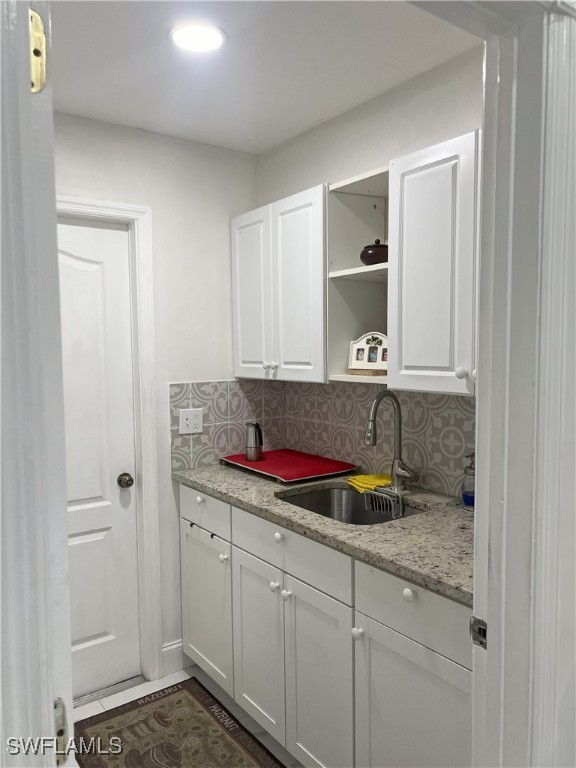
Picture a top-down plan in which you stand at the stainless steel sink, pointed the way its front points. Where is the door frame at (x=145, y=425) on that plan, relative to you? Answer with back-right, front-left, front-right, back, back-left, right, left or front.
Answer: front-right

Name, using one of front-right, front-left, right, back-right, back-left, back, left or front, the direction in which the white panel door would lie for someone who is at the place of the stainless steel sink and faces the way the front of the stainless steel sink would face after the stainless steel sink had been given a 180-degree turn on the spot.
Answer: back-left

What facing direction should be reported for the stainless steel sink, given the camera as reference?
facing the viewer and to the left of the viewer

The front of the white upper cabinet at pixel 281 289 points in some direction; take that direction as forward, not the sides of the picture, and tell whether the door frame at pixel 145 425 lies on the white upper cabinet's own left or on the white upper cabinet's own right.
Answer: on the white upper cabinet's own right

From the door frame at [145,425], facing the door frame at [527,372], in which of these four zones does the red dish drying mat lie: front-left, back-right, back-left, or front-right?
front-left

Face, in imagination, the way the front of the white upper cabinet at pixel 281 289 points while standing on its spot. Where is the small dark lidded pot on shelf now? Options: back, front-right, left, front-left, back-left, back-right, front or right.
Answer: left

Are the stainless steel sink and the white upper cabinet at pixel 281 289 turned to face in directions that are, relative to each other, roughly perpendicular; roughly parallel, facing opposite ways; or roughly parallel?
roughly parallel

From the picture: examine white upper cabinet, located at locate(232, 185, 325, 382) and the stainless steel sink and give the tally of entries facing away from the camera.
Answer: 0

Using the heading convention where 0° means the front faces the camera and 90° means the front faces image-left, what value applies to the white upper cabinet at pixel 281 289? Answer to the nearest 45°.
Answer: approximately 45°

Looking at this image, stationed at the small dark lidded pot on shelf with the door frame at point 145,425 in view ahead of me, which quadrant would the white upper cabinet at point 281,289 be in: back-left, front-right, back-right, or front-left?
front-right
